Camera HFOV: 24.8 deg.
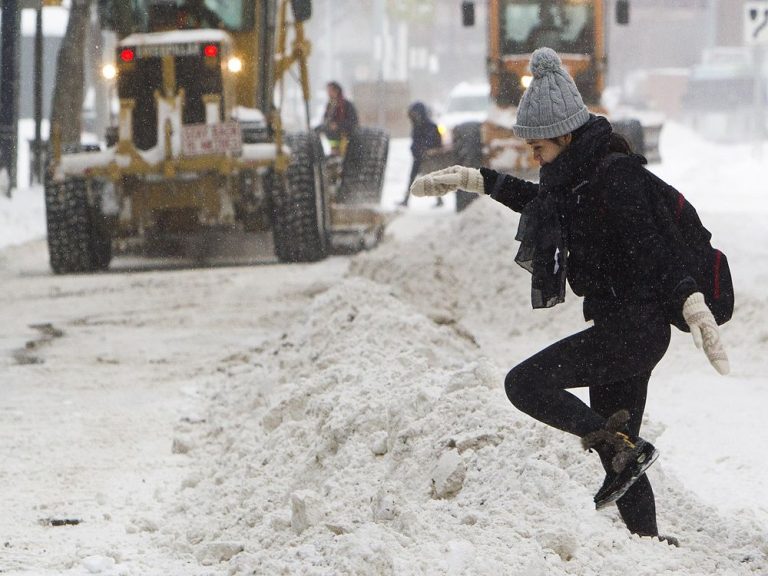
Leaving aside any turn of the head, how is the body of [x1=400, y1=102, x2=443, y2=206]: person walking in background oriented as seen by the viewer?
to the viewer's left

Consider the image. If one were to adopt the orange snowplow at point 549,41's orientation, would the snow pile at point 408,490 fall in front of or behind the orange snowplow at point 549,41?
in front

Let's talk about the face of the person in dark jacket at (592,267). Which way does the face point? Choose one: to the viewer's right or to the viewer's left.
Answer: to the viewer's left

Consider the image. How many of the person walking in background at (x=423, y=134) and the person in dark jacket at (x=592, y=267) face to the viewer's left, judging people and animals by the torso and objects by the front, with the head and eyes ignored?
2

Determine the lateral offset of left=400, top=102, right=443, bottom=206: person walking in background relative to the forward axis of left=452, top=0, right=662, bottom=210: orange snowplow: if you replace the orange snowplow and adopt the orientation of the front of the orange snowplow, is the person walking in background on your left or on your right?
on your right

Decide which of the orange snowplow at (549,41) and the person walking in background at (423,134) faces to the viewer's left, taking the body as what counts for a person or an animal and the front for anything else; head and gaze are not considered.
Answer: the person walking in background

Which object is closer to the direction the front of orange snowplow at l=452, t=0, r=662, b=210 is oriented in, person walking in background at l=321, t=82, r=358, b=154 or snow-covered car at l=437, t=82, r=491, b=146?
the person walking in background

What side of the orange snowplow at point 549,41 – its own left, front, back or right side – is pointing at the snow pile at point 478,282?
front

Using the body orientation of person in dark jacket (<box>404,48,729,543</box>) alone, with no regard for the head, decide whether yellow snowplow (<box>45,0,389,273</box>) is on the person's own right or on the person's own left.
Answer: on the person's own right

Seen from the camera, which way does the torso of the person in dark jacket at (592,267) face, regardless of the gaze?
to the viewer's left

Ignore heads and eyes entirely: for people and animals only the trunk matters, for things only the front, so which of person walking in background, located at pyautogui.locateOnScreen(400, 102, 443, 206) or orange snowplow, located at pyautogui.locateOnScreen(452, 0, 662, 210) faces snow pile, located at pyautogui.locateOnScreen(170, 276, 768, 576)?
the orange snowplow

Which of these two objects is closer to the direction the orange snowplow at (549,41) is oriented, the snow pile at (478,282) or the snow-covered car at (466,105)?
the snow pile
